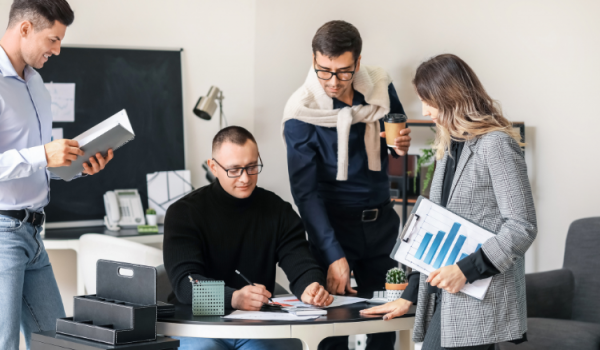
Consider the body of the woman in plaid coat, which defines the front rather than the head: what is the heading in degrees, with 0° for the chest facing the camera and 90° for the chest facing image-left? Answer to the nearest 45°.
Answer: approximately 90°

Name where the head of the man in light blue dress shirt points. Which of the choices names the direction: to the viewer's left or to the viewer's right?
to the viewer's right

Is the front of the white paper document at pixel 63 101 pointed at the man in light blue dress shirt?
yes

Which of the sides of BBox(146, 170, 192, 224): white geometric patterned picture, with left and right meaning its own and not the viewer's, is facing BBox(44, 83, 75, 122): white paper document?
right

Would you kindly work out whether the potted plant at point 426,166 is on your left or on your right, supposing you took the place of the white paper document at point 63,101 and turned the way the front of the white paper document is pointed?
on your left

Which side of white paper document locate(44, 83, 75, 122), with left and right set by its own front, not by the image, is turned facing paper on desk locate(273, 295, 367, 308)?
front

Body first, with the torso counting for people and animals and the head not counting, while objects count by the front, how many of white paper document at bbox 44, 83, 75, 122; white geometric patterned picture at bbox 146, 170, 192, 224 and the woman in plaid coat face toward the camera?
2

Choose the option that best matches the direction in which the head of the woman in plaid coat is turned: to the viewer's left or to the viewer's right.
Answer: to the viewer's left
